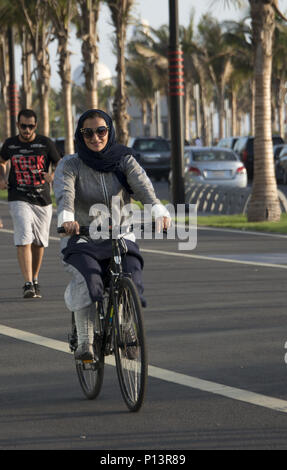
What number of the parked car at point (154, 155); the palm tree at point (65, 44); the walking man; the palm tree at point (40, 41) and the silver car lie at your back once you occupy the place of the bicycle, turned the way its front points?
5

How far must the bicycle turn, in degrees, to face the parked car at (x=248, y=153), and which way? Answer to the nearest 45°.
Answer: approximately 180°

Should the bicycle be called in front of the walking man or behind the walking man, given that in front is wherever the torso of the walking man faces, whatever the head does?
in front

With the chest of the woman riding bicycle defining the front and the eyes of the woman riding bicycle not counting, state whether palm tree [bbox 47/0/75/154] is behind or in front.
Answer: behind

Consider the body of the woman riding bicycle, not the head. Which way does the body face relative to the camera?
toward the camera

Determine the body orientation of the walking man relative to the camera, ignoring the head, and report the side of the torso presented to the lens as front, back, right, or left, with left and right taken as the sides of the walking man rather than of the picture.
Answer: front

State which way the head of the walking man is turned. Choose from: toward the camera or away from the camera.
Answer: toward the camera

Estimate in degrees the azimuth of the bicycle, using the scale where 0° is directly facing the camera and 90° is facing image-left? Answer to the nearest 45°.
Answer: approximately 0°

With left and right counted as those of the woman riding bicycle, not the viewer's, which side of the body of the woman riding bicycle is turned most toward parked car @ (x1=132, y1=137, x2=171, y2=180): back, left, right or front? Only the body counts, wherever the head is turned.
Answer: back

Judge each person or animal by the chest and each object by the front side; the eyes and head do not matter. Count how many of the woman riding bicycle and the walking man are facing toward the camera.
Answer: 2

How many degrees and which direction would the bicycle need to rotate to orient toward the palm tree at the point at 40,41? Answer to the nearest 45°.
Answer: approximately 180°

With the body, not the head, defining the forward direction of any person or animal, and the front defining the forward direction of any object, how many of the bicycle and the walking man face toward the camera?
2

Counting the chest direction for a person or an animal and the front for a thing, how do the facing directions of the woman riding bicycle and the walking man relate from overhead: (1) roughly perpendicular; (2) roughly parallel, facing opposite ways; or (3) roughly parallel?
roughly parallel

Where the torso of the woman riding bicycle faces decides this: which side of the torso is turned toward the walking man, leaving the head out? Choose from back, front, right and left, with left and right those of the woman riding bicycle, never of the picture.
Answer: back
